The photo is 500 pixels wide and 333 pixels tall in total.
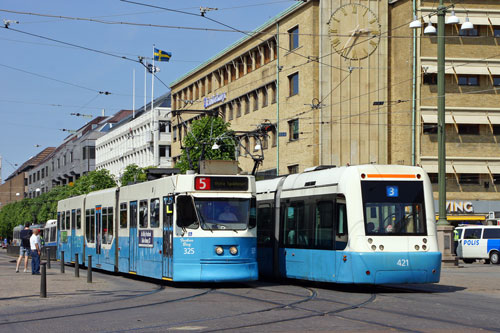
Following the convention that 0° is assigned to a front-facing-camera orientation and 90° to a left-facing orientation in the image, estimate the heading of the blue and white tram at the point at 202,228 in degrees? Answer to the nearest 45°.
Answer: approximately 315°
